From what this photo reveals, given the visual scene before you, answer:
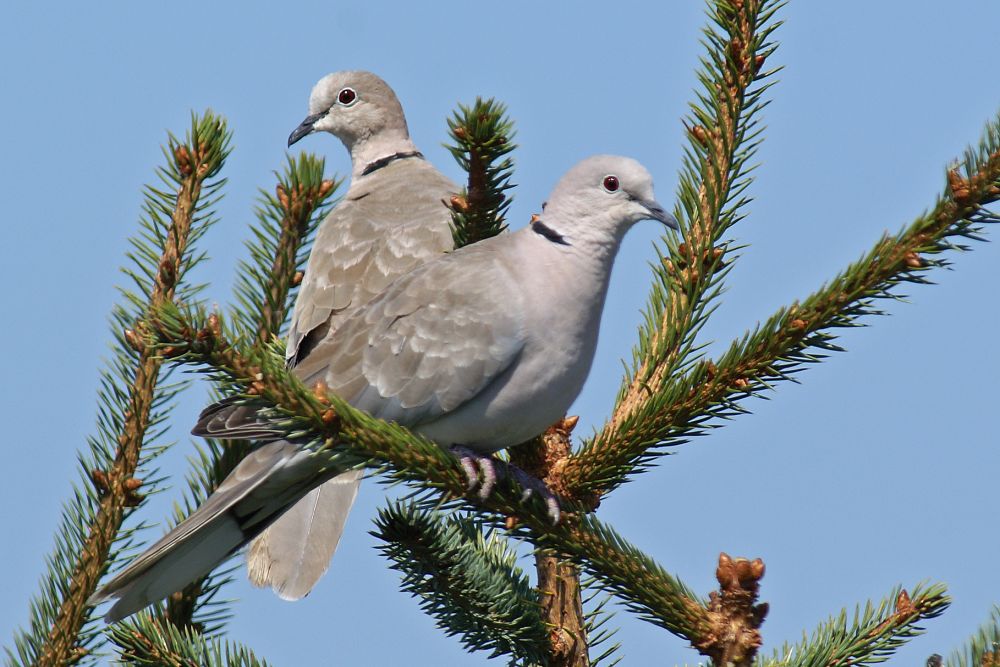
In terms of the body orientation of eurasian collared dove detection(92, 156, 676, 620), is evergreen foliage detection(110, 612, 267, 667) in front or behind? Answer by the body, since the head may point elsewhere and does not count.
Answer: behind

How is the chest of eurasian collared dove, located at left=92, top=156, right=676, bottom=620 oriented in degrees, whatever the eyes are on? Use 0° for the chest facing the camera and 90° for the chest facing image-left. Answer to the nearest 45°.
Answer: approximately 270°
